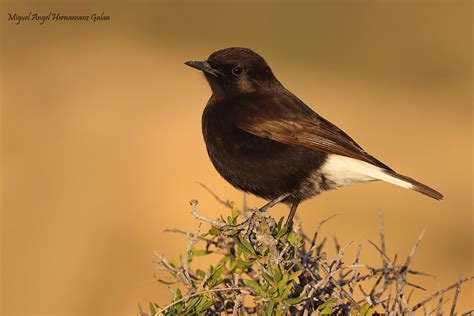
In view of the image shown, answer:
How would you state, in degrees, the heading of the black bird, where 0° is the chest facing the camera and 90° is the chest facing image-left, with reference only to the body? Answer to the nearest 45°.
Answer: approximately 90°
